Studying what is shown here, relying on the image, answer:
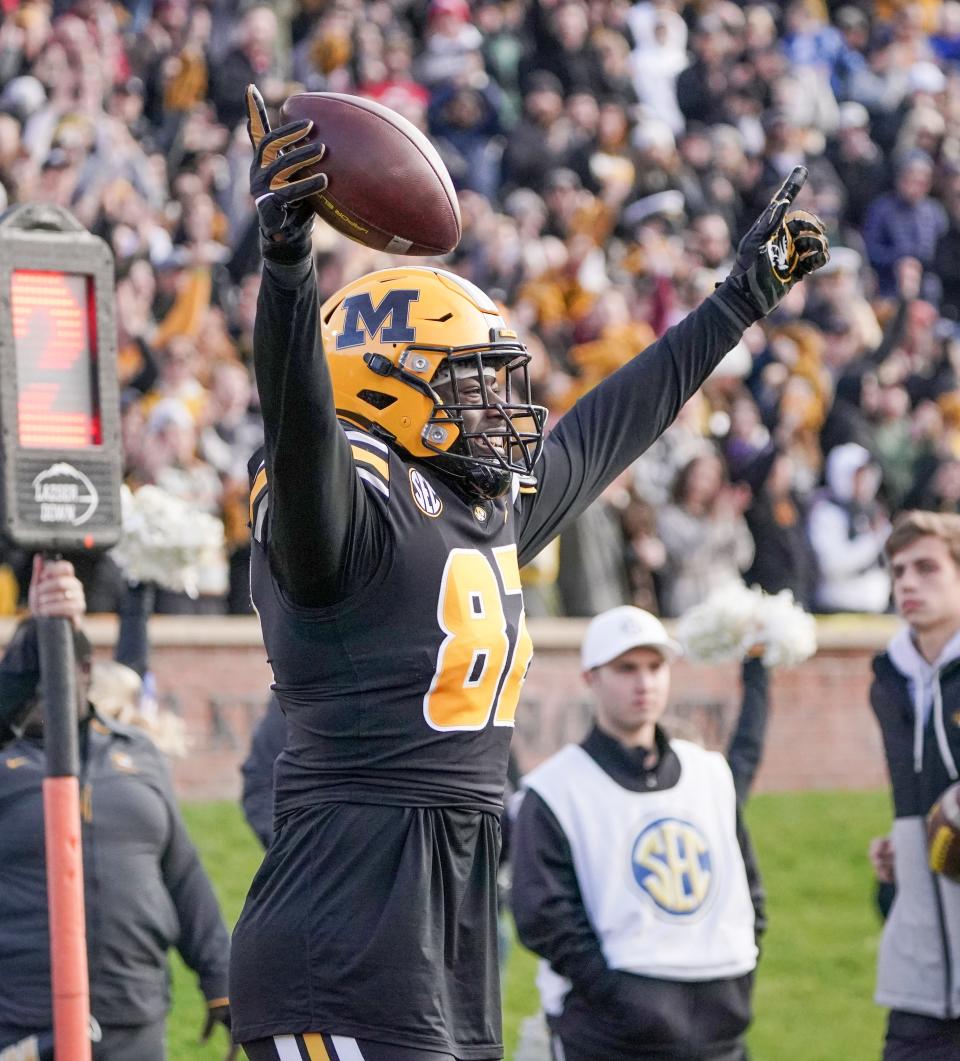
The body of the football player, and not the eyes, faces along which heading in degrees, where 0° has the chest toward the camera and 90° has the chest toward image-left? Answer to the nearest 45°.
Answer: approximately 315°

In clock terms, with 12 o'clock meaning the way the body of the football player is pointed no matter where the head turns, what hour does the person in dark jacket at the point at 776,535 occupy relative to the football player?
The person in dark jacket is roughly at 8 o'clock from the football player.

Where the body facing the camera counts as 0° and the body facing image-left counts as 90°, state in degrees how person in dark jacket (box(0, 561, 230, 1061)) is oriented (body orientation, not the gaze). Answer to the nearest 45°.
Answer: approximately 0°

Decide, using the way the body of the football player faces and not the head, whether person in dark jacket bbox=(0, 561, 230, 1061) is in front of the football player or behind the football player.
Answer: behind

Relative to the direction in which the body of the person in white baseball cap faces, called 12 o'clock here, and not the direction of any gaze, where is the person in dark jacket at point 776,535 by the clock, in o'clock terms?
The person in dark jacket is roughly at 8 o'clock from the person in white baseball cap.

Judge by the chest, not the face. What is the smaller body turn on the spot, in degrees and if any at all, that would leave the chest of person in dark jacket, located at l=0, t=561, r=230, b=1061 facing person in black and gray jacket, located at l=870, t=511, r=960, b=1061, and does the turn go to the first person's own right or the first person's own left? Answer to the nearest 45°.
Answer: approximately 90° to the first person's own left

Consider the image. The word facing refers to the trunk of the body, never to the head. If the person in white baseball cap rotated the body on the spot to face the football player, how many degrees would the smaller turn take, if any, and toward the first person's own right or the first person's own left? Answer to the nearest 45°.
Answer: approximately 45° to the first person's own right

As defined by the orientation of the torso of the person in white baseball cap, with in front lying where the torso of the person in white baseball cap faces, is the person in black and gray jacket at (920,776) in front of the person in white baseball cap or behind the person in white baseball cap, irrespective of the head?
in front

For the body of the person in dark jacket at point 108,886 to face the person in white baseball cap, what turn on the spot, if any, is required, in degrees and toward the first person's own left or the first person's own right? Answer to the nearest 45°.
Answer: approximately 90° to the first person's own left

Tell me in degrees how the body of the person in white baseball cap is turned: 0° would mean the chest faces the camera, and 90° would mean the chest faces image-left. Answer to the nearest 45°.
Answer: approximately 315°

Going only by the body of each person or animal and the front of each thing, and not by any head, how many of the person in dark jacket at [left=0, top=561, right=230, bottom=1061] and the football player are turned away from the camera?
0
